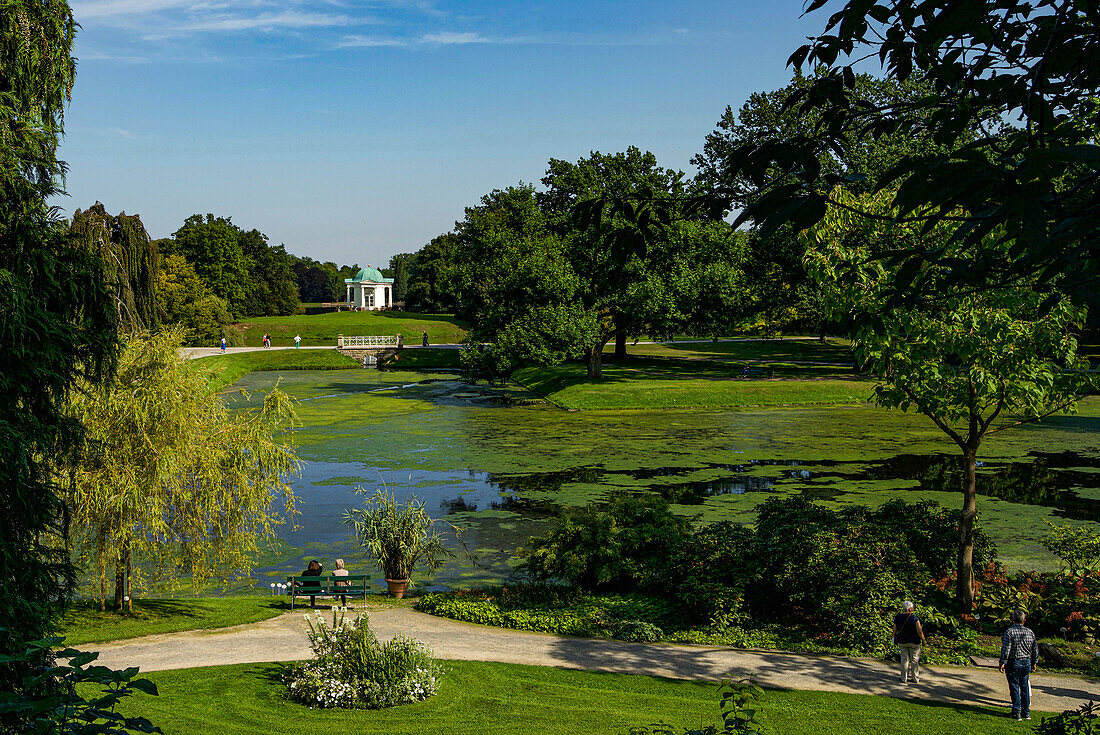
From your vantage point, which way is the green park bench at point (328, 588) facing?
away from the camera

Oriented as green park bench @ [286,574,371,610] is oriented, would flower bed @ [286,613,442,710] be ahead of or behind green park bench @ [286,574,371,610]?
behind

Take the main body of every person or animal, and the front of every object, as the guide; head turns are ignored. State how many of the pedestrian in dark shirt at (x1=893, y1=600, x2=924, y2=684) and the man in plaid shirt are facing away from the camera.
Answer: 2

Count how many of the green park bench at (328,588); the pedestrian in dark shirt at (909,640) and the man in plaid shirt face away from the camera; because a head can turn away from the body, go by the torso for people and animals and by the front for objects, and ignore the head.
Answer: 3

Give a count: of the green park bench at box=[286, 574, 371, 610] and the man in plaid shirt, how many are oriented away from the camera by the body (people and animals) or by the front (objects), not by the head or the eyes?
2

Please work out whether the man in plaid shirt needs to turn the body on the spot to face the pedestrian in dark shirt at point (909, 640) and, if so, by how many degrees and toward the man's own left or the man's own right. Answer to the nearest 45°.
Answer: approximately 45° to the man's own left

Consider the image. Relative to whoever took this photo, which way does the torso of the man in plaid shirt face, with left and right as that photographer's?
facing away from the viewer

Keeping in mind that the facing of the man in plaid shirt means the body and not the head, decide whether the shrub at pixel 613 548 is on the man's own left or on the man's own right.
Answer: on the man's own left

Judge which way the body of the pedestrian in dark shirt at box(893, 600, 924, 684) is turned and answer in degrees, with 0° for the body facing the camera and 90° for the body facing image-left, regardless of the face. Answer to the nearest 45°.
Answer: approximately 180°

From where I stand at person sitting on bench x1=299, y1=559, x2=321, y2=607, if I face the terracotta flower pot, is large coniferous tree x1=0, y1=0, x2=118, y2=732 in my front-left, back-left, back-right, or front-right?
back-right

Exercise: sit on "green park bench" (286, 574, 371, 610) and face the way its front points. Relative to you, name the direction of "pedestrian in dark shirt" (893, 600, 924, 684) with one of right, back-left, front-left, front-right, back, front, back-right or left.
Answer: back-right
